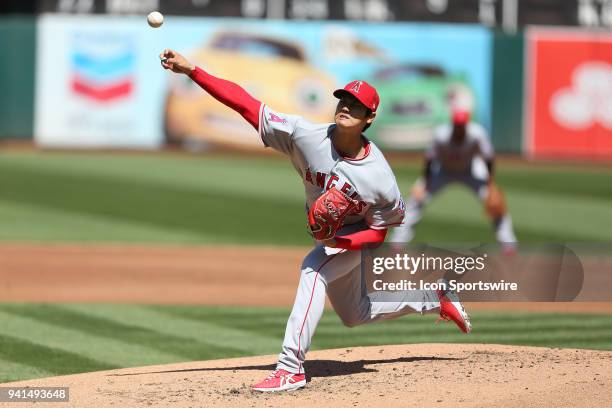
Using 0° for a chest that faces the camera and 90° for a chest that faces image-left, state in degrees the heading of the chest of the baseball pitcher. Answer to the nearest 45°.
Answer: approximately 45°

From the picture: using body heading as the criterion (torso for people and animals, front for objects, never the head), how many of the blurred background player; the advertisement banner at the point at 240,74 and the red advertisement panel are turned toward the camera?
3

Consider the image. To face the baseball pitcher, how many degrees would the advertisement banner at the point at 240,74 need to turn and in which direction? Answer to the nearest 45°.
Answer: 0° — it already faces them

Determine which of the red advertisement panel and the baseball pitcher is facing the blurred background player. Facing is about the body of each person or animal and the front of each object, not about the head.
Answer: the red advertisement panel

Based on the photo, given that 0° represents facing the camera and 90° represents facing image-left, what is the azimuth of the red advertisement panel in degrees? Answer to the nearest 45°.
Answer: approximately 0°

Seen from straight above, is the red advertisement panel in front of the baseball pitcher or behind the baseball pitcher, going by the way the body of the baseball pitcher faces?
behind

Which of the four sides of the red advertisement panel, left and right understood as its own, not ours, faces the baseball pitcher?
front

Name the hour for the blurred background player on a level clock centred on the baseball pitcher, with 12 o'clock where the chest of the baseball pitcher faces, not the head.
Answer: The blurred background player is roughly at 5 o'clock from the baseball pitcher.

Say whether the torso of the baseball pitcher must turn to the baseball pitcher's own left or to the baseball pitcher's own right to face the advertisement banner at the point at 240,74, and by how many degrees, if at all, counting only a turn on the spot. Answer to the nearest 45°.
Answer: approximately 135° to the baseball pitcher's own right

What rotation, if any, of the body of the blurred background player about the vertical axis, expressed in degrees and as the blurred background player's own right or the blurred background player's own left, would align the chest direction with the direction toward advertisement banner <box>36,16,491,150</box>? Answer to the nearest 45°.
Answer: approximately 135° to the blurred background player's own right

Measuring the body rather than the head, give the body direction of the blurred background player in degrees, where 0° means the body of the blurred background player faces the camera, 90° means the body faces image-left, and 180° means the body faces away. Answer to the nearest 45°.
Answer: approximately 0°

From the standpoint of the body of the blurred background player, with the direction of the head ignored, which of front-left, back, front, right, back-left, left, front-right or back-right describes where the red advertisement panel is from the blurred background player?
back

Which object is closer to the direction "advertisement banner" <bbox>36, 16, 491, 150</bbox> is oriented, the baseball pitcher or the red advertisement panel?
the baseball pitcher
